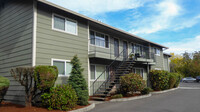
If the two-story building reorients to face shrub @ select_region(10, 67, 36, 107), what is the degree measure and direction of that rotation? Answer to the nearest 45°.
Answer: approximately 45° to its right

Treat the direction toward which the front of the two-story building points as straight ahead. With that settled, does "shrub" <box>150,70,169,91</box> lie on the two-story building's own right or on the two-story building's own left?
on the two-story building's own left

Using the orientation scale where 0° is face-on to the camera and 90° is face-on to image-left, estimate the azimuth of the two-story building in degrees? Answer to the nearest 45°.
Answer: approximately 315°
